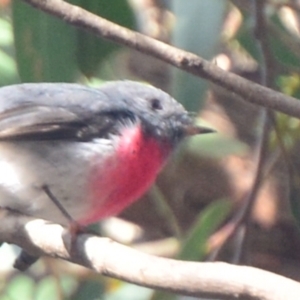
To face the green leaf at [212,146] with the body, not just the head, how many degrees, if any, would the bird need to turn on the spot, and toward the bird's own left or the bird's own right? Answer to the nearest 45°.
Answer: approximately 45° to the bird's own left

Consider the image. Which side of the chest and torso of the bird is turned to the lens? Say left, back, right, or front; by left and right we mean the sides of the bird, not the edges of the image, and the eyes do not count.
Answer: right

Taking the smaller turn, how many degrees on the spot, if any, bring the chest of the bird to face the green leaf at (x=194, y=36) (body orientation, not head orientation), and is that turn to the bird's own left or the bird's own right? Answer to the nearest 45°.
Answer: approximately 45° to the bird's own left
